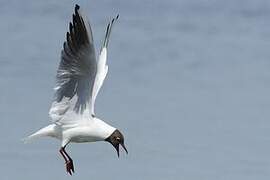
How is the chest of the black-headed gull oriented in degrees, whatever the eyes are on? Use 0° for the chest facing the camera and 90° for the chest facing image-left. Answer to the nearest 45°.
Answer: approximately 270°
